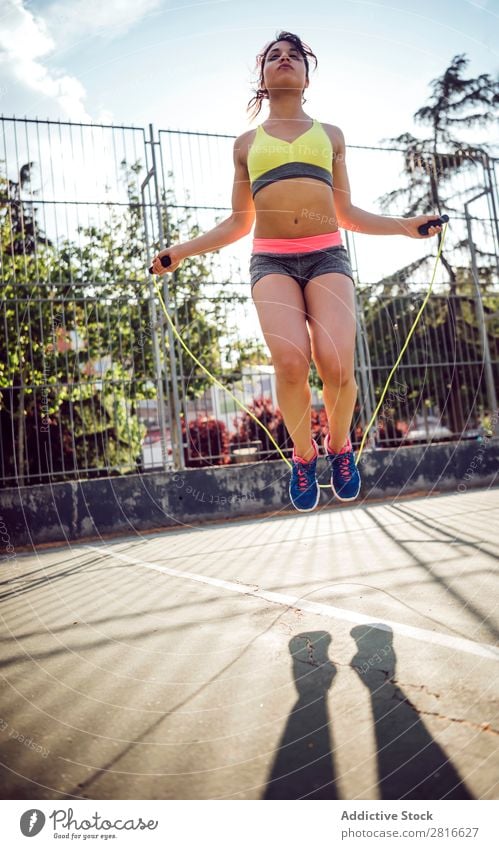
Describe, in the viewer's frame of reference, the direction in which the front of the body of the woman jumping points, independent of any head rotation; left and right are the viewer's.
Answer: facing the viewer

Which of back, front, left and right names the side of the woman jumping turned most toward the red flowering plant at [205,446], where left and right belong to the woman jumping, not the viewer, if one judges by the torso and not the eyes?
back

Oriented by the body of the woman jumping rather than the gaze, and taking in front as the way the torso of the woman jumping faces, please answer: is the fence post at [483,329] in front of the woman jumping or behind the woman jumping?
behind

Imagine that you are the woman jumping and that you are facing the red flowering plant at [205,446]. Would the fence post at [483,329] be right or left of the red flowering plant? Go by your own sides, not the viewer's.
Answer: right

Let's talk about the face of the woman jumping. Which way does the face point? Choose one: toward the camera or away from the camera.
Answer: toward the camera

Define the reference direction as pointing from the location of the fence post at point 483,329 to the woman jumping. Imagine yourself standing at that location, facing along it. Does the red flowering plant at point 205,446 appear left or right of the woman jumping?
right
